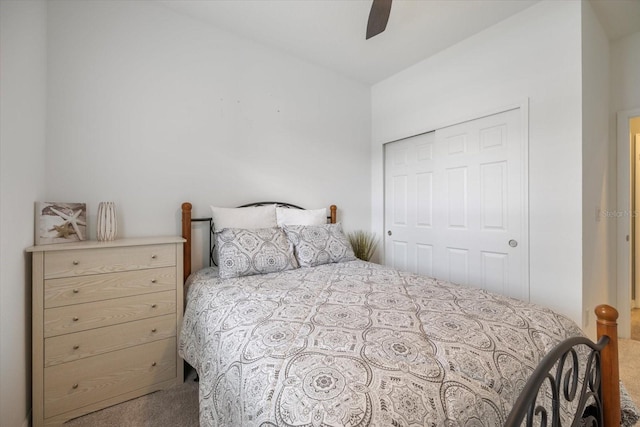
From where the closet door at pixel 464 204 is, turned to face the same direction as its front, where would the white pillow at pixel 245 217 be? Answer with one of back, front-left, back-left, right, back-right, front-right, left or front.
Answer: front

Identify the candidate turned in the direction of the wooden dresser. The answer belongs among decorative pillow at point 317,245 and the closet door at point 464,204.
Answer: the closet door

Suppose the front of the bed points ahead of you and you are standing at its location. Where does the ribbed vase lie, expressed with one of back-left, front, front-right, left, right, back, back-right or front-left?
back-right

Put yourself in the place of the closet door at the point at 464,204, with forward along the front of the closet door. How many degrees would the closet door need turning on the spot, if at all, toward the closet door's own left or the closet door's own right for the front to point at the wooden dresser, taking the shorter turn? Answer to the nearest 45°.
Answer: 0° — it already faces it

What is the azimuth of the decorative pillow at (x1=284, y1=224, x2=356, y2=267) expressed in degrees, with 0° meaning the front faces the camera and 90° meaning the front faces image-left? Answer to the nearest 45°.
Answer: approximately 315°

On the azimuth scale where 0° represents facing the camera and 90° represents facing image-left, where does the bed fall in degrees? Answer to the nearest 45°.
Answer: approximately 315°

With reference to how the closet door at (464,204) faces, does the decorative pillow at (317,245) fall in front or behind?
in front

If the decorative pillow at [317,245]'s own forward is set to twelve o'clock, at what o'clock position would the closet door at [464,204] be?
The closet door is roughly at 10 o'clock from the decorative pillow.

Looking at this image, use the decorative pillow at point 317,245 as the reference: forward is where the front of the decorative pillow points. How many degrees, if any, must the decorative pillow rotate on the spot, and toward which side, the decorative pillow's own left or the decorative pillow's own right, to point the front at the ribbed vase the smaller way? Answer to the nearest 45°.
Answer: approximately 135° to the decorative pillow's own right

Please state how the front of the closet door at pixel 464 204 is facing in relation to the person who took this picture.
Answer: facing the viewer and to the left of the viewer

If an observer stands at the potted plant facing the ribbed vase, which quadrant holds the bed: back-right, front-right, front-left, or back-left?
front-left

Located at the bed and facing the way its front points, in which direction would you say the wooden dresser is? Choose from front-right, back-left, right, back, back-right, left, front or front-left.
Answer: back-right

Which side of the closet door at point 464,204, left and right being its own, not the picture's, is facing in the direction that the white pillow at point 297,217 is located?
front

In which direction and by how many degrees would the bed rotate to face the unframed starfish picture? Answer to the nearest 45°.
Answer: approximately 135° to its right

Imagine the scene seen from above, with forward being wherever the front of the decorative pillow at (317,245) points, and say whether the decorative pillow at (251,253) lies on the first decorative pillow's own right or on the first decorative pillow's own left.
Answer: on the first decorative pillow's own right

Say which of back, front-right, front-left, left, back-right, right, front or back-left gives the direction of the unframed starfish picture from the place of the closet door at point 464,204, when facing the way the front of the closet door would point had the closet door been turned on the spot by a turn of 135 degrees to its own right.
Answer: back-left

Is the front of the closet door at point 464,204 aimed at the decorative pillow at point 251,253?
yes
